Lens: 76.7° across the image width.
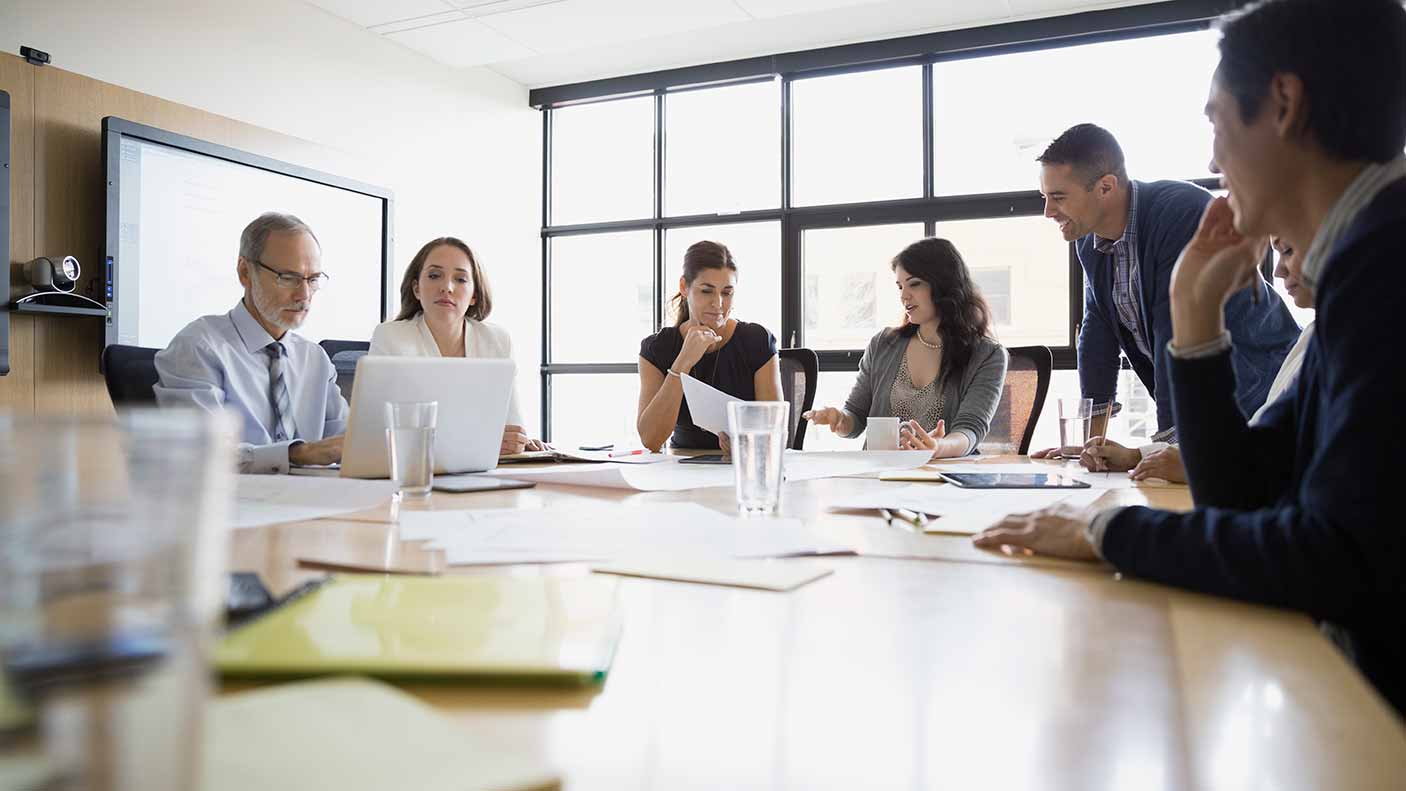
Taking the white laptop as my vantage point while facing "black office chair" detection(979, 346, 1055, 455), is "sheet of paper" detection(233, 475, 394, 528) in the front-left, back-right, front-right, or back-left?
back-right

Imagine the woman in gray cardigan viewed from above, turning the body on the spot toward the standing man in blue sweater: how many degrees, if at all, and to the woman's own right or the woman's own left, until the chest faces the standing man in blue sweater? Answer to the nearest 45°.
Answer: approximately 90° to the woman's own left

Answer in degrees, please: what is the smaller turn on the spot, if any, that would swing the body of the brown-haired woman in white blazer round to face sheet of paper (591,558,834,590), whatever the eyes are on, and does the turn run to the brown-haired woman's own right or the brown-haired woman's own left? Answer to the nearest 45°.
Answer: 0° — they already face it

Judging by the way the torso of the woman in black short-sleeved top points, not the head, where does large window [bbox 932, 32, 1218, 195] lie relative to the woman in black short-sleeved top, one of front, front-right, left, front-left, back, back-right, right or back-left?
back-left

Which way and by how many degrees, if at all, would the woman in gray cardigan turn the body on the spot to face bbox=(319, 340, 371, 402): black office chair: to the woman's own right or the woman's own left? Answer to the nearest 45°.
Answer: approximately 45° to the woman's own right

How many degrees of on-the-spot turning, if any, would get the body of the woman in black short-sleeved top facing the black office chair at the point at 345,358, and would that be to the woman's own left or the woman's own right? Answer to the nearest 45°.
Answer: approximately 90° to the woman's own right

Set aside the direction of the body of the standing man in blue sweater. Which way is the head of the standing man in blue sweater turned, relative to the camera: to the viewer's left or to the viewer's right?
to the viewer's left

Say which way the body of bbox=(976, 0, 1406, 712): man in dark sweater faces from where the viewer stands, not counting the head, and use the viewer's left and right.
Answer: facing to the left of the viewer

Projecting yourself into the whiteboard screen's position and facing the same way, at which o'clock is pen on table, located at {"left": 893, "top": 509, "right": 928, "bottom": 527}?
The pen on table is roughly at 1 o'clock from the whiteboard screen.

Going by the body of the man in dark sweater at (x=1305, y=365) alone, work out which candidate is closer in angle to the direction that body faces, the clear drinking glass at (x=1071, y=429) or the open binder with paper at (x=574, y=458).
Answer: the open binder with paper
